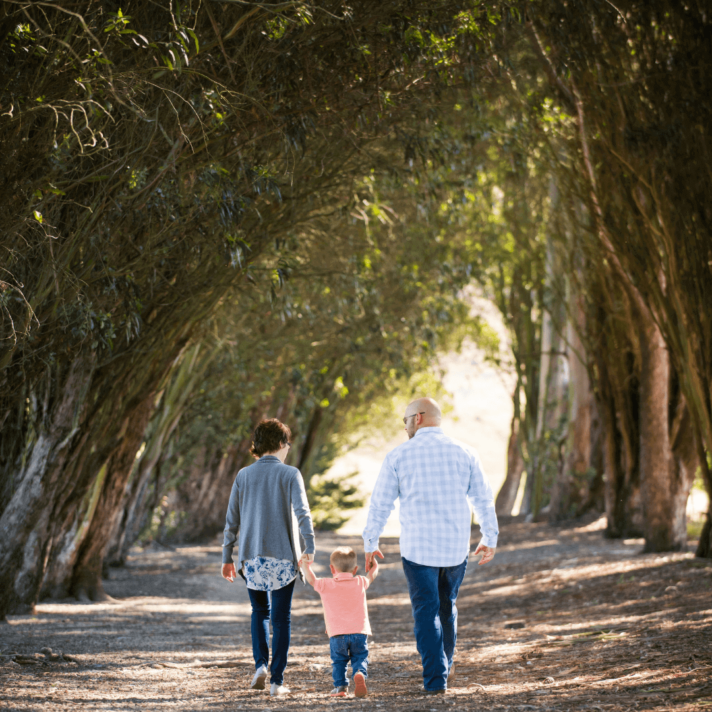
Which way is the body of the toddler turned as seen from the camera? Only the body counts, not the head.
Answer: away from the camera

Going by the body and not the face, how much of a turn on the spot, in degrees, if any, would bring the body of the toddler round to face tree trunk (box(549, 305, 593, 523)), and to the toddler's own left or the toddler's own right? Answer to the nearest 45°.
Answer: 0° — they already face it

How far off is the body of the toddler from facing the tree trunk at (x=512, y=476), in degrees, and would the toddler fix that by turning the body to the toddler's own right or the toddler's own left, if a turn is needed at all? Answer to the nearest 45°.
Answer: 0° — they already face it

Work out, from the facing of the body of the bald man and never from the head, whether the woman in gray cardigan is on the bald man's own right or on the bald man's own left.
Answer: on the bald man's own left

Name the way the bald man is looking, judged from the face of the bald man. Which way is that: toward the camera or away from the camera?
away from the camera

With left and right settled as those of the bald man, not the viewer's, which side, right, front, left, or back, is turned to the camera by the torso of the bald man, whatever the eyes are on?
back

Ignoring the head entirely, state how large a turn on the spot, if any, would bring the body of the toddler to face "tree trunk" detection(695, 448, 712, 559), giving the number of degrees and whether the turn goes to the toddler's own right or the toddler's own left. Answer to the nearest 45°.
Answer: approximately 45° to the toddler's own right

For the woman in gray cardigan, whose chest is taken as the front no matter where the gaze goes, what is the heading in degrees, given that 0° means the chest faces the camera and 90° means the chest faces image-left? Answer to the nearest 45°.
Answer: approximately 180°
